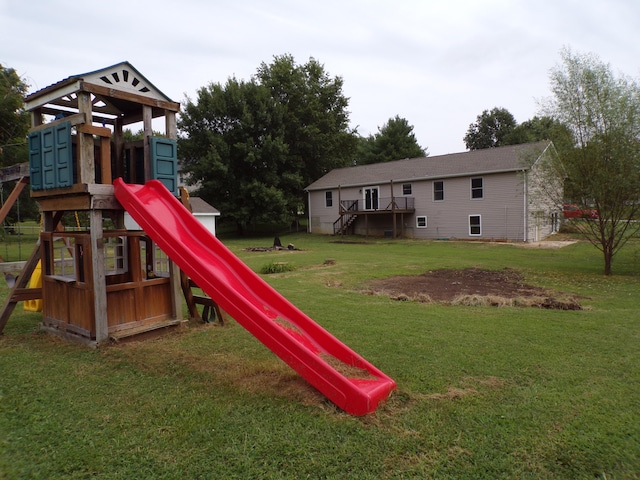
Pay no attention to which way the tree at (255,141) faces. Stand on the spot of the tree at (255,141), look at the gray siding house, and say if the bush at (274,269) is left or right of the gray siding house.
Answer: right

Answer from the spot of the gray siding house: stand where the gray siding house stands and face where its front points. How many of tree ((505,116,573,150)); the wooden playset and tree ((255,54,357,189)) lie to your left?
1

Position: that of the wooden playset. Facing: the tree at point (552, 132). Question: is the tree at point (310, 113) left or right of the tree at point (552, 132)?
left
